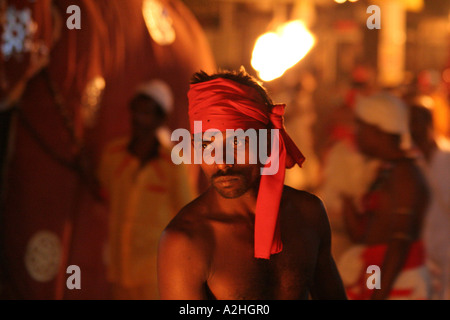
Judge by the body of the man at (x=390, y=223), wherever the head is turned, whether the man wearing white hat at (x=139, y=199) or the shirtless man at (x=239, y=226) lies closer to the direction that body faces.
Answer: the man wearing white hat

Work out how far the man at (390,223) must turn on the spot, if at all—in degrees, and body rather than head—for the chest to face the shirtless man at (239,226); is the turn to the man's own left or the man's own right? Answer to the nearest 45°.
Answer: approximately 90° to the man's own left

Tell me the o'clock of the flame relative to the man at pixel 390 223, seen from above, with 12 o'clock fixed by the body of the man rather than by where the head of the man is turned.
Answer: The flame is roughly at 2 o'clock from the man.

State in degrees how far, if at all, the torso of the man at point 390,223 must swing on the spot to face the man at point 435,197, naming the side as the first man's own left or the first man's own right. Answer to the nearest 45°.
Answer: approximately 90° to the first man's own right

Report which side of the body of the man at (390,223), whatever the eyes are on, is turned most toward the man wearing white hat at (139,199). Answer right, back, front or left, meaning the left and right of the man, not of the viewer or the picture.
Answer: front

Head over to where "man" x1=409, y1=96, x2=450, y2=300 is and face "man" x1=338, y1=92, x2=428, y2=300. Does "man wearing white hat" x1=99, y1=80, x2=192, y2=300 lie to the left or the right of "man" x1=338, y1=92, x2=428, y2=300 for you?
right

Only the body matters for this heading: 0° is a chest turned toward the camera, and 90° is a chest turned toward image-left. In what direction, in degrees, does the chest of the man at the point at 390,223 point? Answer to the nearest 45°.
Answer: approximately 90°

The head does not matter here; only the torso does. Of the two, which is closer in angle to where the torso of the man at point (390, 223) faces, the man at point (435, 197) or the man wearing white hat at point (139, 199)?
the man wearing white hat
